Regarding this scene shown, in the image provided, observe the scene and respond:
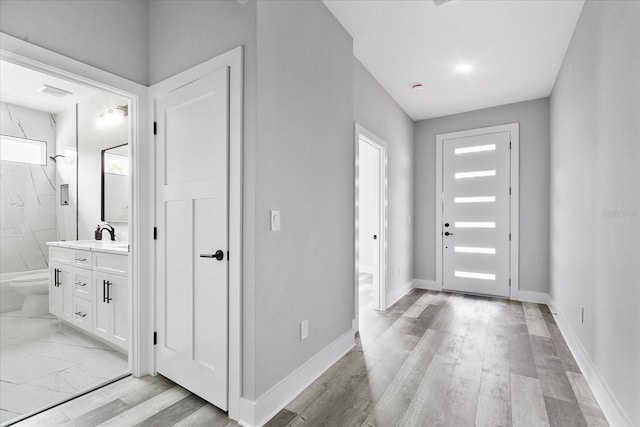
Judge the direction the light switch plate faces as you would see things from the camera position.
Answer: facing the viewer and to the right of the viewer

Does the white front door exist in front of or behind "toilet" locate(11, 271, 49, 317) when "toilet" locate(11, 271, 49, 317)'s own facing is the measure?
behind

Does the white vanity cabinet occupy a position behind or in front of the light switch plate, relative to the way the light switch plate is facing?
behind

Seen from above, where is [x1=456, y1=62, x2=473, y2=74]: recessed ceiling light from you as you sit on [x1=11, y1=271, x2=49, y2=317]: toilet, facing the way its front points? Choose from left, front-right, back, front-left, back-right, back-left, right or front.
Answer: back-left

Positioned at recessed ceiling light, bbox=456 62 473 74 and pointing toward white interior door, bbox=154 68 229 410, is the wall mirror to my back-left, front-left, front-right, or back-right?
front-right

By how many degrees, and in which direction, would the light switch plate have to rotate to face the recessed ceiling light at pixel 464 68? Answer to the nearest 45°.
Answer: approximately 90° to its left

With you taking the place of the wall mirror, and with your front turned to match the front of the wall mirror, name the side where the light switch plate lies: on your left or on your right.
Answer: on your left

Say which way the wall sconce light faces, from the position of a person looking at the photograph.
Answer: facing the viewer and to the left of the viewer

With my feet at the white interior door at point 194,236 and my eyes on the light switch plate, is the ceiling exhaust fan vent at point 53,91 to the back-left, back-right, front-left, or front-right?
back-left

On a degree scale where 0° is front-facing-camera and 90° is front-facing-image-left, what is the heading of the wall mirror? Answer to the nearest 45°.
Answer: approximately 45°

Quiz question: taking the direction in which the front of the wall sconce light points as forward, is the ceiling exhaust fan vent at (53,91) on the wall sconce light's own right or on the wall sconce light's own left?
on the wall sconce light's own right

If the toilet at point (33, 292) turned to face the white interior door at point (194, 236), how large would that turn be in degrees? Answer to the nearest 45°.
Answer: approximately 90° to its left

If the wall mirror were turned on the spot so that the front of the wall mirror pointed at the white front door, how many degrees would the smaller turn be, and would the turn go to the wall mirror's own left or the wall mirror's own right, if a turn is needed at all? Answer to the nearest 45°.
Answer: approximately 90° to the wall mirror's own left
